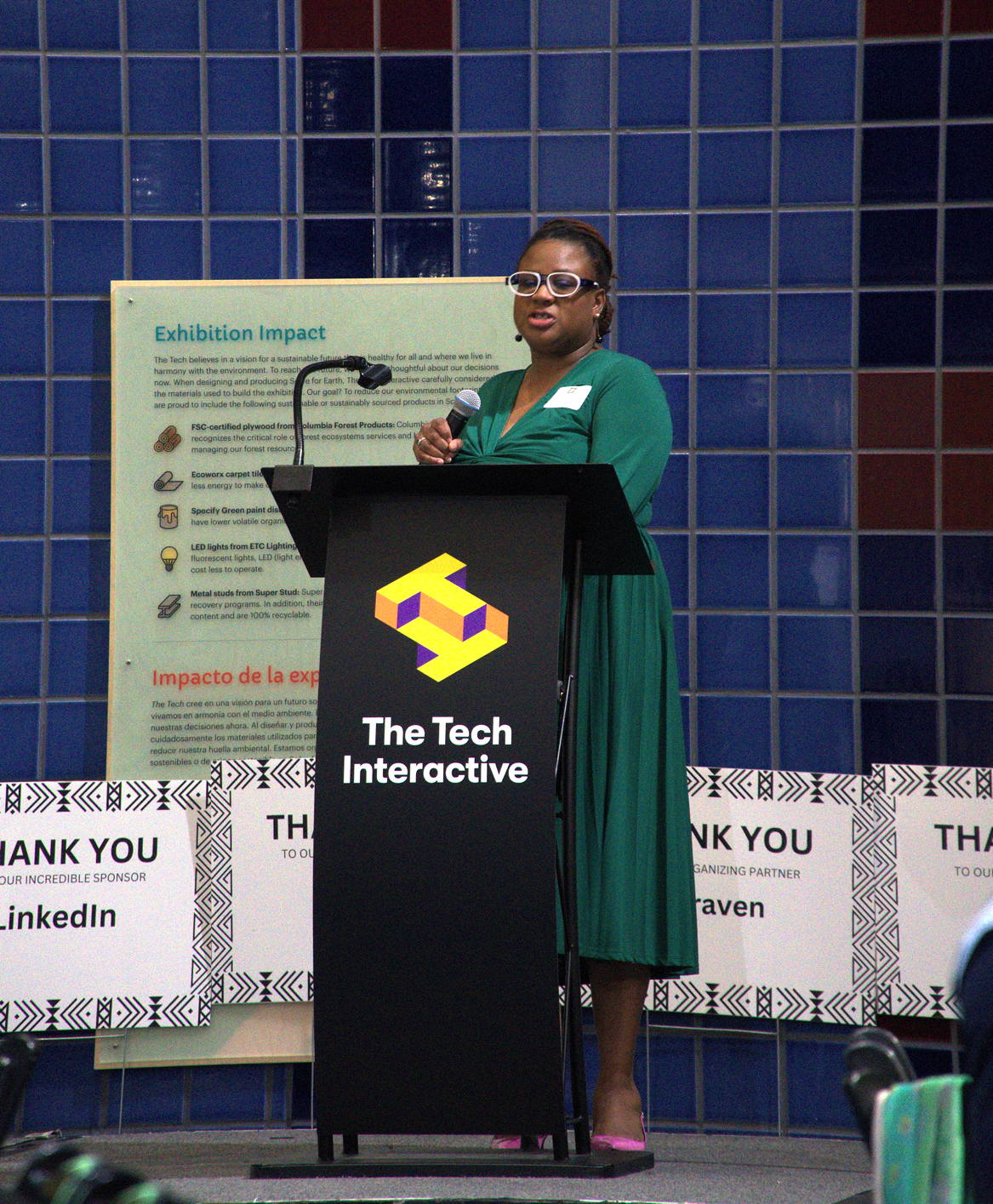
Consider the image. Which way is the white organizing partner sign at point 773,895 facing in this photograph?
toward the camera

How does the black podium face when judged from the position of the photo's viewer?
facing the viewer

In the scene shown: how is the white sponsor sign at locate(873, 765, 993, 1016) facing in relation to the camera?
toward the camera

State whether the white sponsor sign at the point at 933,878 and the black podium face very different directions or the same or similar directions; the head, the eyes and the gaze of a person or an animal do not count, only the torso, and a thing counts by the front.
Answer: same or similar directions

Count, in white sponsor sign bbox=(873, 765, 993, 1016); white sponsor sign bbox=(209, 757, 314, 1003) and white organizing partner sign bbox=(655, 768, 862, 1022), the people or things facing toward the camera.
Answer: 3

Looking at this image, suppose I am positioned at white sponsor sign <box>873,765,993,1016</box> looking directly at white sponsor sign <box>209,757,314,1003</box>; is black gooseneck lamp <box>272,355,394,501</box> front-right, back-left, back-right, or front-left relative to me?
front-left

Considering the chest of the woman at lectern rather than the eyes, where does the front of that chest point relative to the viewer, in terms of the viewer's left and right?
facing the viewer and to the left of the viewer

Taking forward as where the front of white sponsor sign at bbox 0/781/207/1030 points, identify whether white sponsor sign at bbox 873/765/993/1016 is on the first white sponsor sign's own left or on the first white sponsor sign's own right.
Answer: on the first white sponsor sign's own left

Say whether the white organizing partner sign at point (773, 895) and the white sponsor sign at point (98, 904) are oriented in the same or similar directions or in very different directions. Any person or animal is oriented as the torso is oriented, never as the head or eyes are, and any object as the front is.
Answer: same or similar directions

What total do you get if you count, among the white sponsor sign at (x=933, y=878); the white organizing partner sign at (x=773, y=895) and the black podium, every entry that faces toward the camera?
3
